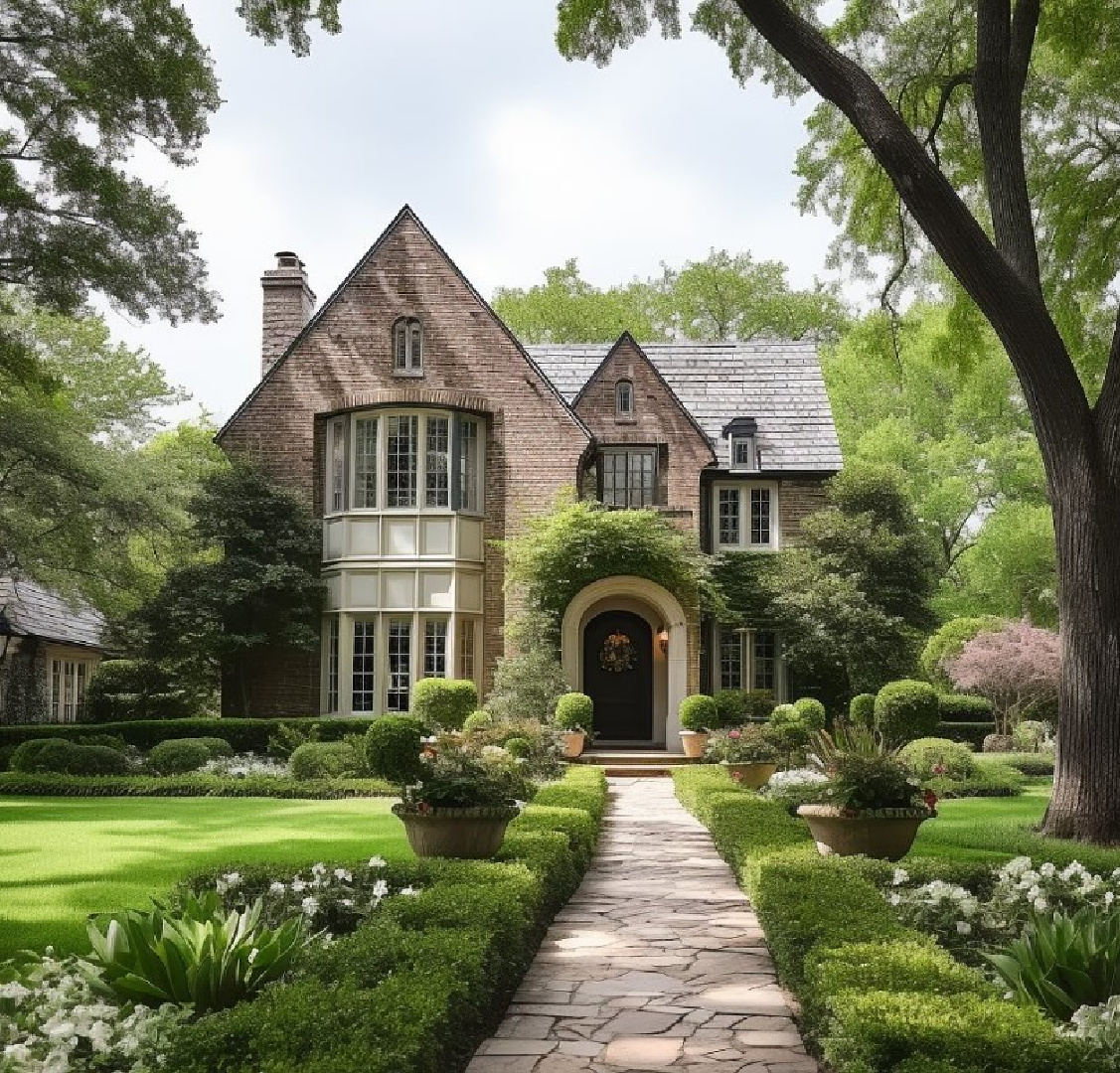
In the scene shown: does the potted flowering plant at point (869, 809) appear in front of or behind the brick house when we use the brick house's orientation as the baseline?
in front

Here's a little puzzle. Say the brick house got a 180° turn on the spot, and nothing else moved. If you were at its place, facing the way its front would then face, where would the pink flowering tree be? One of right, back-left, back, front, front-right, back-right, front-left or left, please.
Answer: right

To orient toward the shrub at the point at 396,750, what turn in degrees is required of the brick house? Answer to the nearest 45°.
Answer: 0° — it already faces it

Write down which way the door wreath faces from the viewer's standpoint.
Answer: facing the viewer

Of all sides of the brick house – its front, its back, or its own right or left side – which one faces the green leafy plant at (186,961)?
front

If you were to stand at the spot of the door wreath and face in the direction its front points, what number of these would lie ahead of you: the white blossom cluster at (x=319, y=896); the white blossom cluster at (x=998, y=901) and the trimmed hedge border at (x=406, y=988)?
3

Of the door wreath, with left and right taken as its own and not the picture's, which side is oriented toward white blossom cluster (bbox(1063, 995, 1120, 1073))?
front

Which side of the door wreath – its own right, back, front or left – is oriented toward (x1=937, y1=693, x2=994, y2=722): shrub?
left

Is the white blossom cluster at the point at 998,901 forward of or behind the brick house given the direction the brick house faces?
forward

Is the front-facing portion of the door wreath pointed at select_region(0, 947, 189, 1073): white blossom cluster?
yes

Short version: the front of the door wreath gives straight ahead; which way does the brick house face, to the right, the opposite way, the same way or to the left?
the same way

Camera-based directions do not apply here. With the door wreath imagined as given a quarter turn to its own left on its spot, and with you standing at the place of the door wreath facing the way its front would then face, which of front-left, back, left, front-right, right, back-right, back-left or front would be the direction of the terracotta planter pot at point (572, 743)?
right

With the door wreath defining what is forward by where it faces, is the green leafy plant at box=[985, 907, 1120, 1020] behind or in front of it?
in front

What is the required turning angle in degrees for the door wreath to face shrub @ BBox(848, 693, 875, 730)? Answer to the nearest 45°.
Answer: approximately 45° to its left

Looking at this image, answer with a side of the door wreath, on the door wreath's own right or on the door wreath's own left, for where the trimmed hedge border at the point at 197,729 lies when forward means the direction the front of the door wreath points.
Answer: on the door wreath's own right
